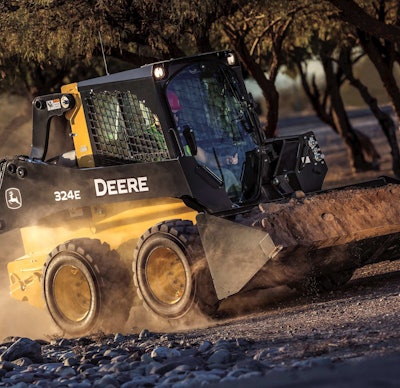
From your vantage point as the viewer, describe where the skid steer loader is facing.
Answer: facing the viewer and to the right of the viewer
